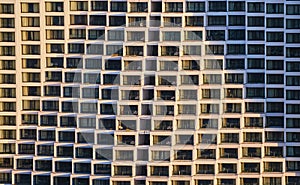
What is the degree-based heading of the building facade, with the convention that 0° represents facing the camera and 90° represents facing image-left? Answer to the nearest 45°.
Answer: approximately 0°
